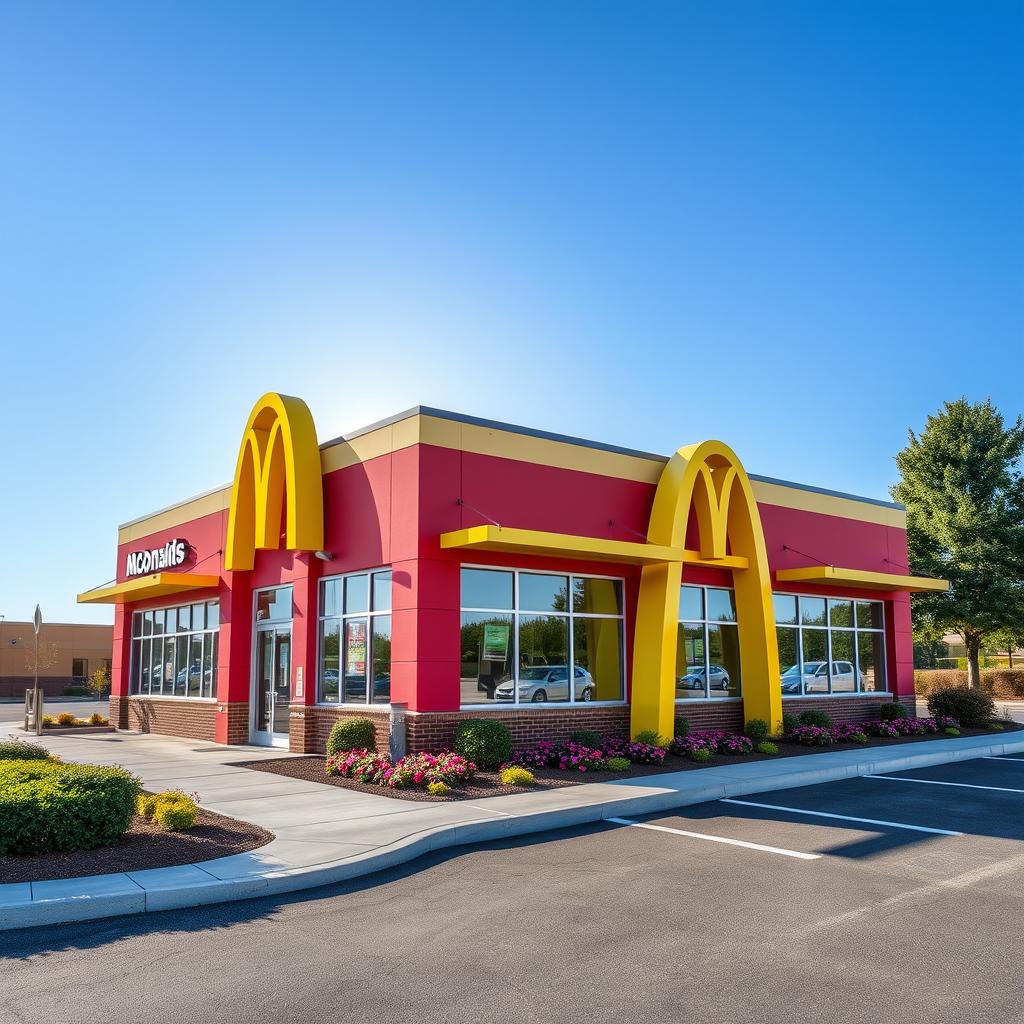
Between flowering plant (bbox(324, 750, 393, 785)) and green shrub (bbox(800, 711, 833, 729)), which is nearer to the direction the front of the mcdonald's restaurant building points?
the flowering plant

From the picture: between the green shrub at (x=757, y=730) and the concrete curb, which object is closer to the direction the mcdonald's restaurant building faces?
the concrete curb

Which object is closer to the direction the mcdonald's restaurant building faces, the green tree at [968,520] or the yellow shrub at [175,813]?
the yellow shrub

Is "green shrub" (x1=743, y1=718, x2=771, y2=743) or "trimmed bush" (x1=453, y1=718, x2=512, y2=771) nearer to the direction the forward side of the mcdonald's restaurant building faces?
the trimmed bush

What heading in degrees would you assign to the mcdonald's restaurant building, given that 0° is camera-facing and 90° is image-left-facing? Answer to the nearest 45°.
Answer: approximately 45°

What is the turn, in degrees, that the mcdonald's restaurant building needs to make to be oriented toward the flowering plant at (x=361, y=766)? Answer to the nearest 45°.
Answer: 0° — it already faces it

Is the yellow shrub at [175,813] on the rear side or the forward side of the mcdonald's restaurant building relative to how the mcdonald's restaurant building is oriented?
on the forward side

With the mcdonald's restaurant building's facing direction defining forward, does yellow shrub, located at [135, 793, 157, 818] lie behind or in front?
in front
